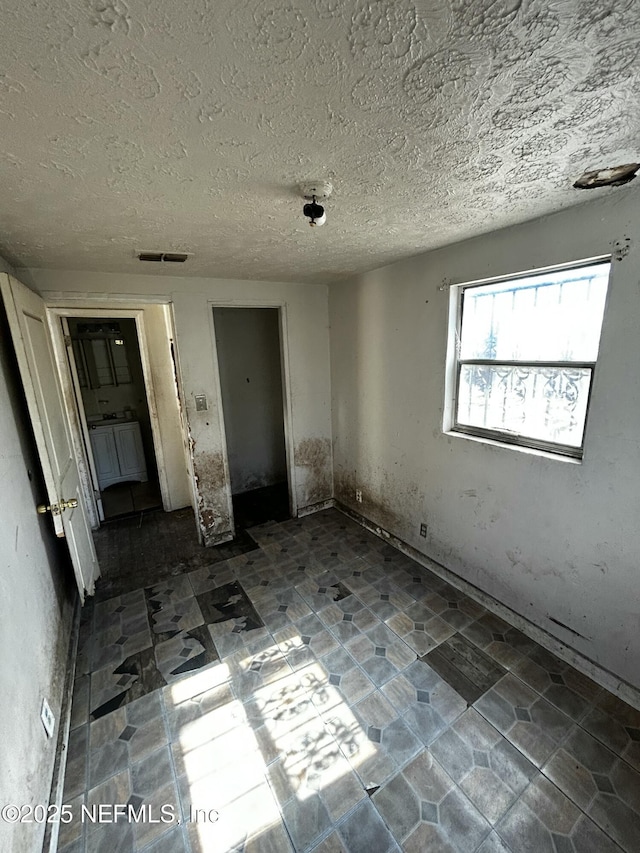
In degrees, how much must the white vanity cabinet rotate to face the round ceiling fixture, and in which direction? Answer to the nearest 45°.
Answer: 0° — it already faces it

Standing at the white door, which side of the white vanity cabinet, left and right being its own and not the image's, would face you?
front

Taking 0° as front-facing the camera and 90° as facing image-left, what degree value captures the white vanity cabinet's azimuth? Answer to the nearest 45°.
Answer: approximately 0°

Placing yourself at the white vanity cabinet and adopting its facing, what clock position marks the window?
The window is roughly at 11 o'clock from the white vanity cabinet.

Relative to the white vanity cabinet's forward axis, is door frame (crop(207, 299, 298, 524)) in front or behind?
in front
